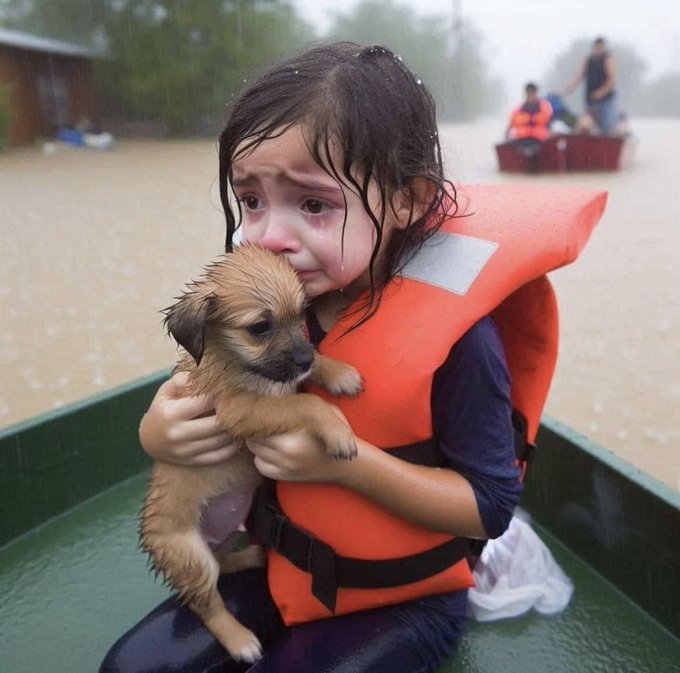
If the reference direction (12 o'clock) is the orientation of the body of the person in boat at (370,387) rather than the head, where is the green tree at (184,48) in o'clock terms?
The green tree is roughly at 4 o'clock from the person in boat.

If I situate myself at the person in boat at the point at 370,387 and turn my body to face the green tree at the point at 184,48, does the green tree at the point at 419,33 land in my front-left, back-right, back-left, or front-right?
front-right

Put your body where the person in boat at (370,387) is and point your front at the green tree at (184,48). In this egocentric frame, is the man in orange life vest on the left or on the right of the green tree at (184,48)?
right

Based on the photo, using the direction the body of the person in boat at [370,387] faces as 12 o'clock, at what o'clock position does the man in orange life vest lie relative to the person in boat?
The man in orange life vest is roughly at 5 o'clock from the person in boat.

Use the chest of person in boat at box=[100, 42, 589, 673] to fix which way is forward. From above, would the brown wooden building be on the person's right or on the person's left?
on the person's right

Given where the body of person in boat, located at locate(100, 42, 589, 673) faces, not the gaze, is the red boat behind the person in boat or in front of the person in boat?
behind

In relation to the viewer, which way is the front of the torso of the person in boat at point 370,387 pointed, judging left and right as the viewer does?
facing the viewer and to the left of the viewer

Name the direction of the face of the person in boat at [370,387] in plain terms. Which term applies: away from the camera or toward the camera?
toward the camera
